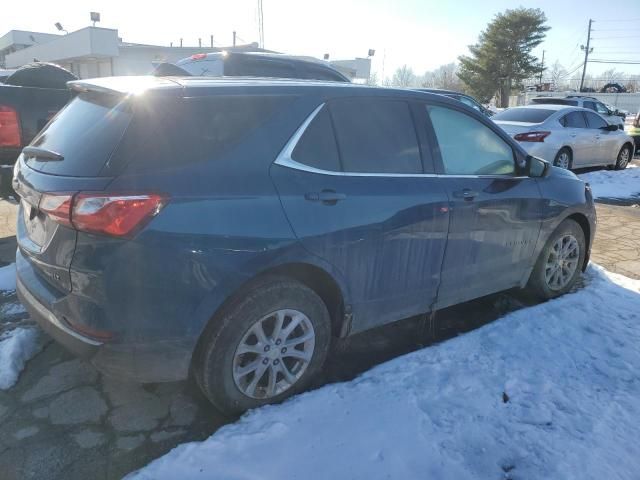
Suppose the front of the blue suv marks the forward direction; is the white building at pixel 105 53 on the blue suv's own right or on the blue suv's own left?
on the blue suv's own left

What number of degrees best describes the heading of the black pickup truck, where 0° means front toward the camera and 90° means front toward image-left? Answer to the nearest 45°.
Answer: approximately 225°

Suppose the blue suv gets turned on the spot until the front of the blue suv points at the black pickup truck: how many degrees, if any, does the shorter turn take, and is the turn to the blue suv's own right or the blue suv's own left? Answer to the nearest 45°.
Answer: approximately 90° to the blue suv's own left

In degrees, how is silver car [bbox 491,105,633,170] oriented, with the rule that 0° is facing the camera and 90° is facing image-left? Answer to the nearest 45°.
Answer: approximately 225°

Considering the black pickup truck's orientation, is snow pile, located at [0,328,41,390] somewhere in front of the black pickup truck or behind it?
behind

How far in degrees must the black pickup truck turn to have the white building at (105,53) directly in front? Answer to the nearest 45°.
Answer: approximately 45° to its left

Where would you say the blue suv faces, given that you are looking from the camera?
facing away from the viewer and to the right of the viewer
